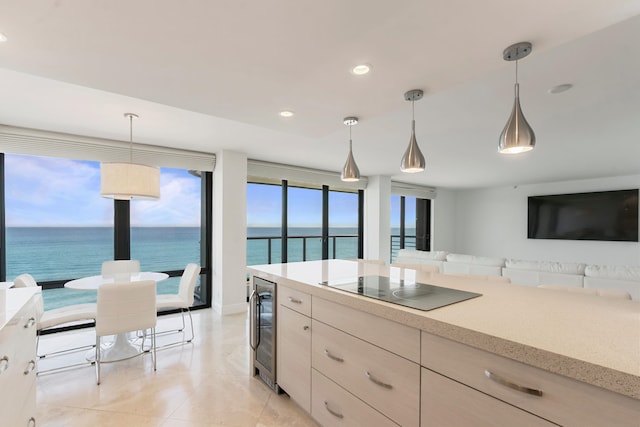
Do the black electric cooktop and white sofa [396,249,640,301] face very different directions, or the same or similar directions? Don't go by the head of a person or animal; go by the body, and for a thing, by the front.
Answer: very different directions

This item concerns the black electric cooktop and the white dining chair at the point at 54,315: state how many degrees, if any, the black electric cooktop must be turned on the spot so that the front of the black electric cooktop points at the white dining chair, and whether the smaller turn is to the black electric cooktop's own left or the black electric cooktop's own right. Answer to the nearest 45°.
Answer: approximately 45° to the black electric cooktop's own right

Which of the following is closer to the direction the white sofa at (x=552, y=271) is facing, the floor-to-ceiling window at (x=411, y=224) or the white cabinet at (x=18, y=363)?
the floor-to-ceiling window

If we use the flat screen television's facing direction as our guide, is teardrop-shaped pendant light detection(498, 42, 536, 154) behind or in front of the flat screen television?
in front
